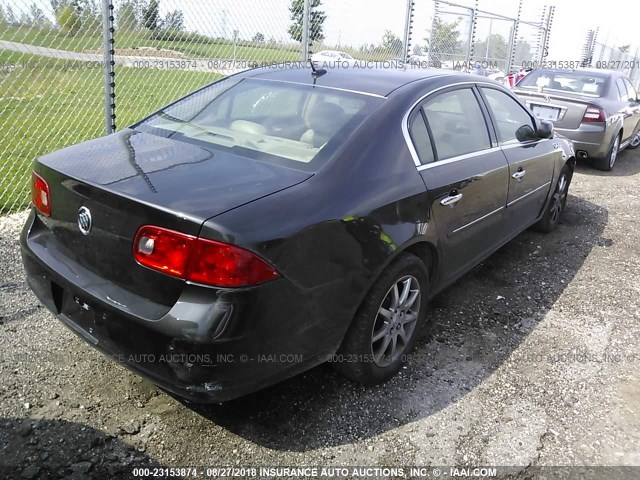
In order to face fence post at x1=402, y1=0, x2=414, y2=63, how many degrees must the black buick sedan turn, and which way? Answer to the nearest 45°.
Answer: approximately 45° to its left

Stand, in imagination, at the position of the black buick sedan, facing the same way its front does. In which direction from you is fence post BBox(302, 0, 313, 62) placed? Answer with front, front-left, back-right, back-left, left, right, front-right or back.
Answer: front-left

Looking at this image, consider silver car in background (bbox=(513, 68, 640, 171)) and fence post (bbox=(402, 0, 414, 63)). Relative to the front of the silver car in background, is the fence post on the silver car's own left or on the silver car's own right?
on the silver car's own left

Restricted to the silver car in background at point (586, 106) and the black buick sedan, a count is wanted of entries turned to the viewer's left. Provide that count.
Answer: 0

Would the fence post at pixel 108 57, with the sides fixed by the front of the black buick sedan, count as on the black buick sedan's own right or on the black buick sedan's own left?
on the black buick sedan's own left

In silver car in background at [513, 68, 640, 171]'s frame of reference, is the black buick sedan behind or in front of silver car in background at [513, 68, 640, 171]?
behind

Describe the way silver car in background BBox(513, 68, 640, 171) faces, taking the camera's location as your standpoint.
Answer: facing away from the viewer and to the right of the viewer

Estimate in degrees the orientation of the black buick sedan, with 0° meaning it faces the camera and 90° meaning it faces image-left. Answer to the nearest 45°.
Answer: approximately 225°

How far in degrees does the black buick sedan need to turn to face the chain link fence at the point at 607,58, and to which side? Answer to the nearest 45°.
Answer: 0° — it already faces it

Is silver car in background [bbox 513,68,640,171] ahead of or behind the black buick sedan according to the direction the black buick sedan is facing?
ahead
